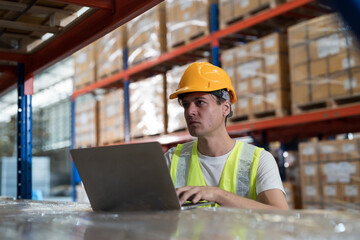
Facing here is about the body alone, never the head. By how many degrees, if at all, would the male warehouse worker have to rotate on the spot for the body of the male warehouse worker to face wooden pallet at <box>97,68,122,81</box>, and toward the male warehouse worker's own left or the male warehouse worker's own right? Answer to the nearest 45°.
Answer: approximately 135° to the male warehouse worker's own right

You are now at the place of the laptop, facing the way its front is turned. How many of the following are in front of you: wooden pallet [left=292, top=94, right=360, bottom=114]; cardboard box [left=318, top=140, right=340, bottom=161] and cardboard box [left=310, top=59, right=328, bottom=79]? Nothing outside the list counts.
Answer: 3

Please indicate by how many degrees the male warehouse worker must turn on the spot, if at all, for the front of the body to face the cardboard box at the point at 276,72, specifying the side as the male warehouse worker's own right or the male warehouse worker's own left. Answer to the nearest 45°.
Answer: approximately 135° to the male warehouse worker's own right

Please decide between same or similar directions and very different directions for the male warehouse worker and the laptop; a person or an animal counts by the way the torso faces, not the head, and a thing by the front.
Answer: very different directions

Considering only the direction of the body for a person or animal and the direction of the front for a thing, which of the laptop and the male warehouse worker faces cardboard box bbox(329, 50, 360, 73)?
the laptop

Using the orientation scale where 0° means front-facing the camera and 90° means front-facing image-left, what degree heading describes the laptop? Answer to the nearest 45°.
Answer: approximately 225°

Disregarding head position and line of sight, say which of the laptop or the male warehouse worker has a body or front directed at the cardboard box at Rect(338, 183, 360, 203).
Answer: the laptop

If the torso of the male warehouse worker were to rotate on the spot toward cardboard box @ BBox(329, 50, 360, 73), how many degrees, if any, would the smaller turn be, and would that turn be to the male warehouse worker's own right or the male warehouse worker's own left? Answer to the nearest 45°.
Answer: approximately 180°

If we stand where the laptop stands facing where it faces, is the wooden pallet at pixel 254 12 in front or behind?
in front

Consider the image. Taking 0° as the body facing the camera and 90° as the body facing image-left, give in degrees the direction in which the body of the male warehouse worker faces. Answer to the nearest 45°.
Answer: approximately 45°

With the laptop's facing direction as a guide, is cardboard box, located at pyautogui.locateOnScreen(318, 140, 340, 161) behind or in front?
in front

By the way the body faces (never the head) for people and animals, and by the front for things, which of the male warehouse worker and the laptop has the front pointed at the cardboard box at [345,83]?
the laptop

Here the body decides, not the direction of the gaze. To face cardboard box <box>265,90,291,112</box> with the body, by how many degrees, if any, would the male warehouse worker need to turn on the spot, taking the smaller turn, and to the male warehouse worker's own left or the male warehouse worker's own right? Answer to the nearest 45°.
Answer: approximately 135° to the male warehouse worker's own right
